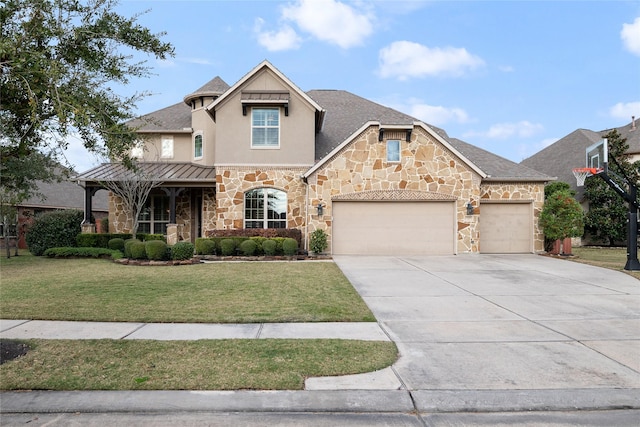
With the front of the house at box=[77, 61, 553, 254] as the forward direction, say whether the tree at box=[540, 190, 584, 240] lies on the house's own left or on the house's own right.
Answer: on the house's own left

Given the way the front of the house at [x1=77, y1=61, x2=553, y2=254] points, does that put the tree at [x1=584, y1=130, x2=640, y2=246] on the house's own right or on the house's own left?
on the house's own left

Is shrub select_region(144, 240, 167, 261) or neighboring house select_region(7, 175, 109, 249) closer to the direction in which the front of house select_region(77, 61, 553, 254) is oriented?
the shrub

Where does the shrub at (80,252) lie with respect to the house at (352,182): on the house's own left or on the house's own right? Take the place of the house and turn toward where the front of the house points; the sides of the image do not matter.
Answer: on the house's own right

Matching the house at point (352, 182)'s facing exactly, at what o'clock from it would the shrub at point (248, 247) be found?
The shrub is roughly at 2 o'clock from the house.

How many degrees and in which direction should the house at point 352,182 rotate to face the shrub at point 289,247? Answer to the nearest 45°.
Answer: approximately 45° to its right

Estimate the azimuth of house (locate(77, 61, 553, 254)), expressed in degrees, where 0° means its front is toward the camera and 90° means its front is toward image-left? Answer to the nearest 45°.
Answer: approximately 0°

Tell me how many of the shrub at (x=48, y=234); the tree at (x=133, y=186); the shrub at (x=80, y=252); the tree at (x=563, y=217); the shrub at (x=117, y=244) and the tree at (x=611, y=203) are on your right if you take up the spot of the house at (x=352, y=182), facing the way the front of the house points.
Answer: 4

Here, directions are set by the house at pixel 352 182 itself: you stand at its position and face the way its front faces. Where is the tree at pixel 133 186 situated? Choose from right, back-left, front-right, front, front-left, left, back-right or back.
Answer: right

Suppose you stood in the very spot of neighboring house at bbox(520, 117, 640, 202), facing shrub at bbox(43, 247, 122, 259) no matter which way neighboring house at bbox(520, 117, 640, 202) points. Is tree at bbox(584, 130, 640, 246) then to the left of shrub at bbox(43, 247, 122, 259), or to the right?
left

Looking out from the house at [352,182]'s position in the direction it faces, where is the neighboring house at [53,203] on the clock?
The neighboring house is roughly at 4 o'clock from the house.

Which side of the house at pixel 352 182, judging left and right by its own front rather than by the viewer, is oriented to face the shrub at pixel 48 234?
right

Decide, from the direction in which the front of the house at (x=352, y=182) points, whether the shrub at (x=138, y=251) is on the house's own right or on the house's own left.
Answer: on the house's own right

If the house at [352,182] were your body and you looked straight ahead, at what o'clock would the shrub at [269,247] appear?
The shrub is roughly at 2 o'clock from the house.

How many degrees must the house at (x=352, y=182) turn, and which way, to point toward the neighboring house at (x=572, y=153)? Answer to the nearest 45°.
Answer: approximately 135° to its left

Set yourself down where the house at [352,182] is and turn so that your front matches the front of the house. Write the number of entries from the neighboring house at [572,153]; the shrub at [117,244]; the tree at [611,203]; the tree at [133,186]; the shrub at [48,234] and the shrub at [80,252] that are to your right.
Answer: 4
